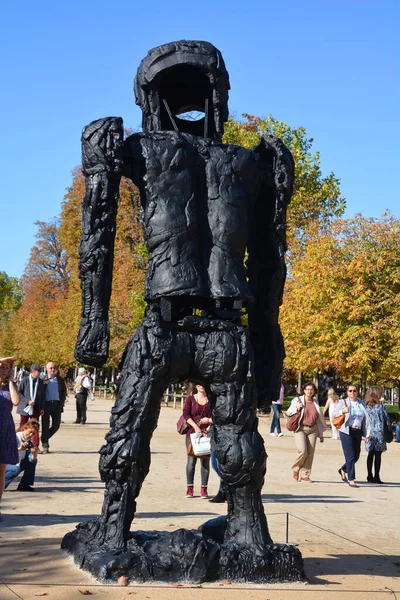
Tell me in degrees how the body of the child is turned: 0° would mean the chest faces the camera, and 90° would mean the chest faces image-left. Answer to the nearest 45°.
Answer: approximately 315°

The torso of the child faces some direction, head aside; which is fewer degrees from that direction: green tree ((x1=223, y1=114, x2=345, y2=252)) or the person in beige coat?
the person in beige coat

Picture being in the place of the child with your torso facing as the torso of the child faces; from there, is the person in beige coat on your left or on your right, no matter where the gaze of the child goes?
on your left

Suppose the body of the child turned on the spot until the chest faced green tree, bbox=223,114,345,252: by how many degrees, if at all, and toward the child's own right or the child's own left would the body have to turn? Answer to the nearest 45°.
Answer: approximately 90° to the child's own left

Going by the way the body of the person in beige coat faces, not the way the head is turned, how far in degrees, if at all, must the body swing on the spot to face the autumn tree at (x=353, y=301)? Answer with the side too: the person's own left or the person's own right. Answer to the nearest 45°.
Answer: approximately 180°

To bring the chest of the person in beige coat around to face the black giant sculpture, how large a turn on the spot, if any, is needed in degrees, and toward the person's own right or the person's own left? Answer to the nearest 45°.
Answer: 0° — they already face it

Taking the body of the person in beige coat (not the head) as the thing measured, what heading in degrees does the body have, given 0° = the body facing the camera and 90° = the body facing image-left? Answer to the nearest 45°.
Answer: approximately 0°

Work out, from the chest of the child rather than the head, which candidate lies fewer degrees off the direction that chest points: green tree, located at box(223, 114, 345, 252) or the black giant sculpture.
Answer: the black giant sculpture
